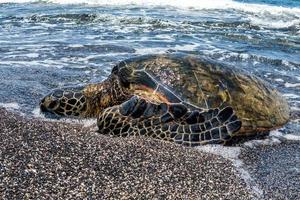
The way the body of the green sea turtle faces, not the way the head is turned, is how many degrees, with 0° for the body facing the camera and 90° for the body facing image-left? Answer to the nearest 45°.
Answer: approximately 90°
